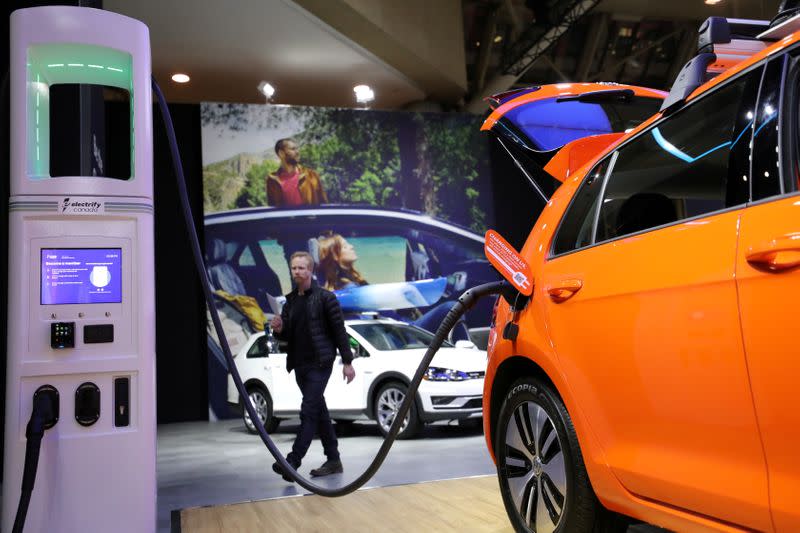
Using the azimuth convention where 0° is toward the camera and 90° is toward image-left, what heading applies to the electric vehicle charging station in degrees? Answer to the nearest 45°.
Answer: approximately 0°

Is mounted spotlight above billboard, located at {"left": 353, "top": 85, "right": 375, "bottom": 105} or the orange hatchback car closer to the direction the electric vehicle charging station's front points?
the orange hatchback car

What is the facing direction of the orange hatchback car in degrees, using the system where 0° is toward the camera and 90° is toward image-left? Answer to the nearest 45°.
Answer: approximately 315°

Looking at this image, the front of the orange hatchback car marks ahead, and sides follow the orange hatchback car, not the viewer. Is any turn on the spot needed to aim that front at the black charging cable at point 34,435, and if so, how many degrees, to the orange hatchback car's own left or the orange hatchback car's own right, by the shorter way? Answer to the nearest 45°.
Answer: approximately 135° to the orange hatchback car's own right

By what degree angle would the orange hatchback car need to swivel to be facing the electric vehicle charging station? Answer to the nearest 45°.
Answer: approximately 135° to its right

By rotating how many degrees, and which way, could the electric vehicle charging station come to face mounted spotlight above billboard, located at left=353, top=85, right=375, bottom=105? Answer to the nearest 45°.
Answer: approximately 135° to its left
